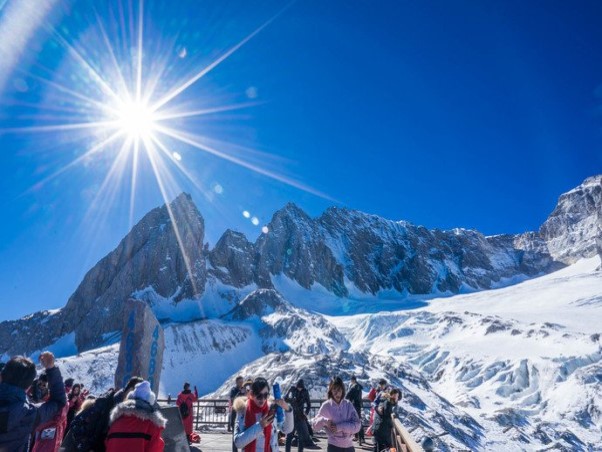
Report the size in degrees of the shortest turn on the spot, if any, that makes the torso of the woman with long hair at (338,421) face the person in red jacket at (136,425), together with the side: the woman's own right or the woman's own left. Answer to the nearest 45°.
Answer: approximately 45° to the woman's own right

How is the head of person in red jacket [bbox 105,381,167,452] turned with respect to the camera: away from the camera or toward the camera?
away from the camera

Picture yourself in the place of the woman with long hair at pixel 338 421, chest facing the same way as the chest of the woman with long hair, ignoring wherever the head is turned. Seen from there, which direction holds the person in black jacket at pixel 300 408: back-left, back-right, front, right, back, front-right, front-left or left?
back

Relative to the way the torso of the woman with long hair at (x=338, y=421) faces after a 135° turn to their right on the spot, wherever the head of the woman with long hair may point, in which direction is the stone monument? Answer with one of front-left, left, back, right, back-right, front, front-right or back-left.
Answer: front

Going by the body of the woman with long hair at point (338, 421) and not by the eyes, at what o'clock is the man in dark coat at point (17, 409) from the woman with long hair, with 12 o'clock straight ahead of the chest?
The man in dark coat is roughly at 2 o'clock from the woman with long hair.

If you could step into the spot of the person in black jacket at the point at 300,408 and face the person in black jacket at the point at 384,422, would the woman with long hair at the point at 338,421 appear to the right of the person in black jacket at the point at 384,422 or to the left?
right
